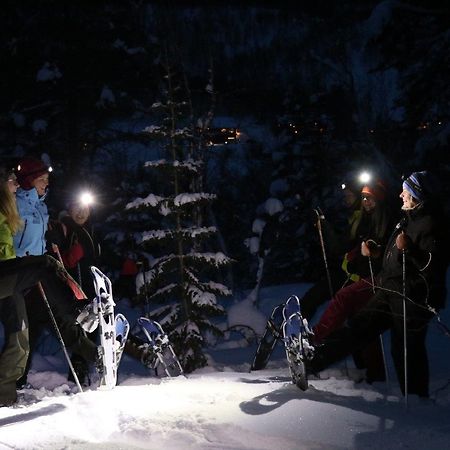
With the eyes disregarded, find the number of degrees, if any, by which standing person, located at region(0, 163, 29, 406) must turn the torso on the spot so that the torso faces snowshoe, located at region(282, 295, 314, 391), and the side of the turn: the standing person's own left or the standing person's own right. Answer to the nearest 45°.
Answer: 0° — they already face it

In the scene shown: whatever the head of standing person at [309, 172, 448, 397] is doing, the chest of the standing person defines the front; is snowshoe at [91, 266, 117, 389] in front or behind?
in front

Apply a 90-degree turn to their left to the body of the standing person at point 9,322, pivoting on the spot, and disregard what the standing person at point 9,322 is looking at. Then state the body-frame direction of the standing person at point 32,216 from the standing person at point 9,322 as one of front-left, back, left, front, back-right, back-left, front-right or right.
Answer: front

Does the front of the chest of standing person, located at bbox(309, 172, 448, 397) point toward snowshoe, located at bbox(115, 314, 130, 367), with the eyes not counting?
yes

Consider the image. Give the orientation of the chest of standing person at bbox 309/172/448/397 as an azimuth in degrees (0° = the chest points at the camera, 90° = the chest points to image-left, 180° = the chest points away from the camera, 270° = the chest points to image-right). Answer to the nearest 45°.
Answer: approximately 90°

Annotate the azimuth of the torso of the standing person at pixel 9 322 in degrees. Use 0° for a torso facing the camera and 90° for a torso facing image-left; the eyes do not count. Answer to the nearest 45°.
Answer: approximately 270°

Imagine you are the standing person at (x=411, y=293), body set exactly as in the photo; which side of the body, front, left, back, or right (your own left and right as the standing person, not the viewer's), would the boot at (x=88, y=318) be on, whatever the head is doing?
front

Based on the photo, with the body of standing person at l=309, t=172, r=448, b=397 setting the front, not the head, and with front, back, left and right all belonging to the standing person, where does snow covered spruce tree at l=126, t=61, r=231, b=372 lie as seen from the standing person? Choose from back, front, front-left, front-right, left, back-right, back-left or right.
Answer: front-right

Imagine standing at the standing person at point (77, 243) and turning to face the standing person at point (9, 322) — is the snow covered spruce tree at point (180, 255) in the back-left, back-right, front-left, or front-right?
back-left

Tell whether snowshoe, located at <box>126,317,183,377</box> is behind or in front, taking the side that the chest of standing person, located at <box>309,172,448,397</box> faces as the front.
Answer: in front

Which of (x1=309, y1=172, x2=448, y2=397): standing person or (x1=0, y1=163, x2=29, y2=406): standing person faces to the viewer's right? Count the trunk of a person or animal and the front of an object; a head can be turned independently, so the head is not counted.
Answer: (x1=0, y1=163, x2=29, y2=406): standing person

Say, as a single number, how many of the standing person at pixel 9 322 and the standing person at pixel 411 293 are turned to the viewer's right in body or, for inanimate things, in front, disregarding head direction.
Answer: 1

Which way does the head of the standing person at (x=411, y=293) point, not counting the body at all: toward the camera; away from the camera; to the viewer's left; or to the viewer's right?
to the viewer's left
